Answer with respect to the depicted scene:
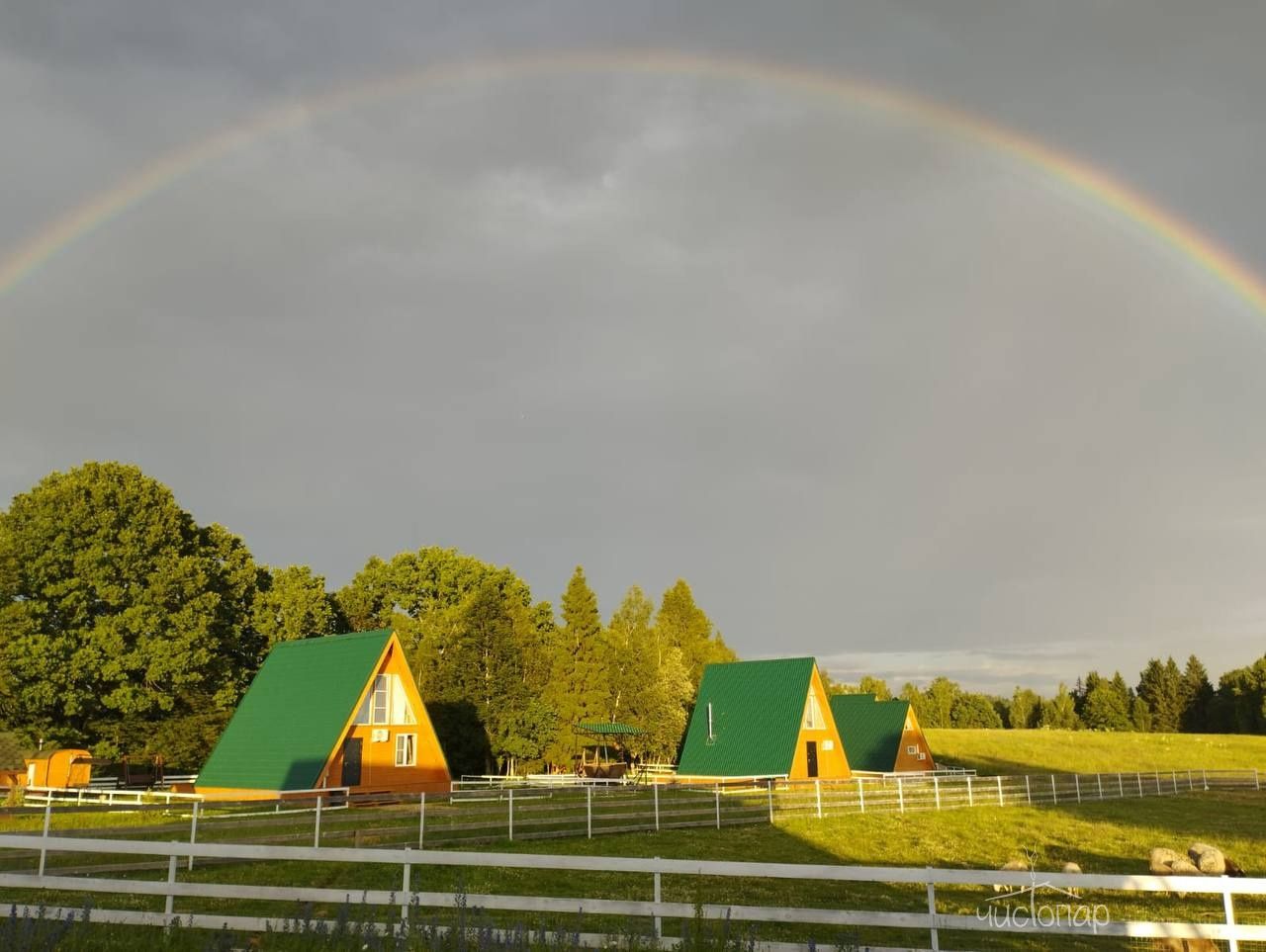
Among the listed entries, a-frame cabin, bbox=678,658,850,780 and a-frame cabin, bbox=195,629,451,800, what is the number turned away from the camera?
0

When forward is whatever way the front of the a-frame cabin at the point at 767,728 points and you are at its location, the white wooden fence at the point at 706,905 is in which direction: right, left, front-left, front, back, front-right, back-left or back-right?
front-right

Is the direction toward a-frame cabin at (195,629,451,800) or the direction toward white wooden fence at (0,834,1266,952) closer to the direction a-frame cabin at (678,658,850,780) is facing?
the white wooden fence

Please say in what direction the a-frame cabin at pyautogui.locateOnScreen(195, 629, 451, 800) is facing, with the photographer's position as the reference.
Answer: facing the viewer and to the right of the viewer

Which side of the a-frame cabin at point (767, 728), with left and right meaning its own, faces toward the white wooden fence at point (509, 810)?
right

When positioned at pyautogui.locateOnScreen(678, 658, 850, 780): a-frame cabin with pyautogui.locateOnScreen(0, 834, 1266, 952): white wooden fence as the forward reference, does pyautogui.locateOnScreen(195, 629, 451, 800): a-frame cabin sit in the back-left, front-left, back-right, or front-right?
front-right

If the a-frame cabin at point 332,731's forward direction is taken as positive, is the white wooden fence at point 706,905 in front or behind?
in front

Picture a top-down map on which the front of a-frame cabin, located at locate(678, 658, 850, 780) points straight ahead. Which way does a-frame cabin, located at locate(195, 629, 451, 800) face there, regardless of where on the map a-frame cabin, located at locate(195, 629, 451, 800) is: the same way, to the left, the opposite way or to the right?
the same way

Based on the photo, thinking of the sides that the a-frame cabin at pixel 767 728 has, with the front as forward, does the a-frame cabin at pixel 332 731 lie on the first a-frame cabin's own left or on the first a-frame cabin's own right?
on the first a-frame cabin's own right
